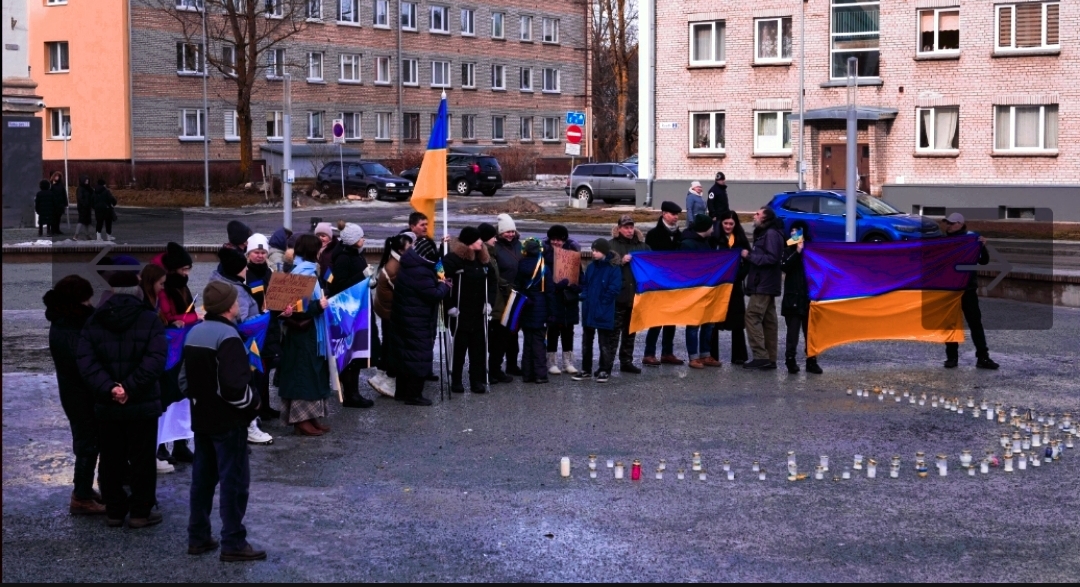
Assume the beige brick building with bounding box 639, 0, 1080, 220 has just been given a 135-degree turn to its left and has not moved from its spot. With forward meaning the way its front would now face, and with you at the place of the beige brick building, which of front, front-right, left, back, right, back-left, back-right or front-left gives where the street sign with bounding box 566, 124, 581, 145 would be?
back

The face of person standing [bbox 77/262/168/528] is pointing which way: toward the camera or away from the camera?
away from the camera

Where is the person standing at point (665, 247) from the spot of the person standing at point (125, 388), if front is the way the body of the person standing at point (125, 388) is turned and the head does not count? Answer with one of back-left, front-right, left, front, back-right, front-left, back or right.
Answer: front-right

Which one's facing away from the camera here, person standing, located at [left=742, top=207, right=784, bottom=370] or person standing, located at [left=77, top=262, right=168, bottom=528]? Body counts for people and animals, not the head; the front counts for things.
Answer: person standing, located at [left=77, top=262, right=168, bottom=528]

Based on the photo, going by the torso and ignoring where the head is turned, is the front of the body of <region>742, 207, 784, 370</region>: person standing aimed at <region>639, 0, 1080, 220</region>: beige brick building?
no

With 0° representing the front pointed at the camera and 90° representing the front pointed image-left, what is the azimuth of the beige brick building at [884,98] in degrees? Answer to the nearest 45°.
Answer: approximately 0°

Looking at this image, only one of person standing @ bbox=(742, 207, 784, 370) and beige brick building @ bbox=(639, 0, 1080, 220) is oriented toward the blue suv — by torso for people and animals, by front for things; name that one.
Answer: the beige brick building

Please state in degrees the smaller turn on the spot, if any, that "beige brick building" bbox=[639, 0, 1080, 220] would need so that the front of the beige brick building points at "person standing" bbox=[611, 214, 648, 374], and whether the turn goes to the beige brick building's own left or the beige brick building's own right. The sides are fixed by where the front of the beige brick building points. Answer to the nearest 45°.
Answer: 0° — it already faces them

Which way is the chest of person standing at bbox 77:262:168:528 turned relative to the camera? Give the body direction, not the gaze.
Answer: away from the camera

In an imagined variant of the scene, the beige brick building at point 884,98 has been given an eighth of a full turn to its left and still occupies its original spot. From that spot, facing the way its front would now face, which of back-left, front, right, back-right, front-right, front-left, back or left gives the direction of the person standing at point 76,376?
front-right

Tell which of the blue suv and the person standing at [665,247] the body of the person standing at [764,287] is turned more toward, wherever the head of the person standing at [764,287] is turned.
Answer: the person standing

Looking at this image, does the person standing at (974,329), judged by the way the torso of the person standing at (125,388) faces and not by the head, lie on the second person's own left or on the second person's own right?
on the second person's own right

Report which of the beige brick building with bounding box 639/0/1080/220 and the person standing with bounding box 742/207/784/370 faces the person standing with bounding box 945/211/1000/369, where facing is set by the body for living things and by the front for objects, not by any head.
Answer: the beige brick building
